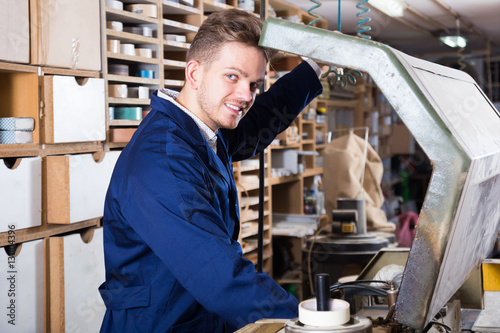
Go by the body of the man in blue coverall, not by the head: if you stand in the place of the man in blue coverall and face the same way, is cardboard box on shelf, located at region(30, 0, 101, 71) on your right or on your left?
on your left

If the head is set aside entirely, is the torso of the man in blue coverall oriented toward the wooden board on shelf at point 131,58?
no

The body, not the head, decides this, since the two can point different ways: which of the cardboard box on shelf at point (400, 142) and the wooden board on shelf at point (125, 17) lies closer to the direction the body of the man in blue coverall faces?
the cardboard box on shelf

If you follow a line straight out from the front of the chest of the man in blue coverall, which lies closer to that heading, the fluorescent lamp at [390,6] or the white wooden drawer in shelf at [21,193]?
the fluorescent lamp

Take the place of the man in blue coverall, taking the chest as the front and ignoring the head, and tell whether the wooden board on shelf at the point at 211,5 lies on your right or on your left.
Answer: on your left

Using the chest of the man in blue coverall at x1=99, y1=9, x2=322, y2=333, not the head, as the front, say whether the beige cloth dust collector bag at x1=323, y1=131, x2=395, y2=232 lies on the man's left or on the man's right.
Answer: on the man's left

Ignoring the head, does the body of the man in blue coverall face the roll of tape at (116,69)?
no

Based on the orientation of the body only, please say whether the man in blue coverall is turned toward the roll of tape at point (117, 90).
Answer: no

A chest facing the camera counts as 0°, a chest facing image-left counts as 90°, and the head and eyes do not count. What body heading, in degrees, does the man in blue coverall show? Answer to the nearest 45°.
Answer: approximately 270°
